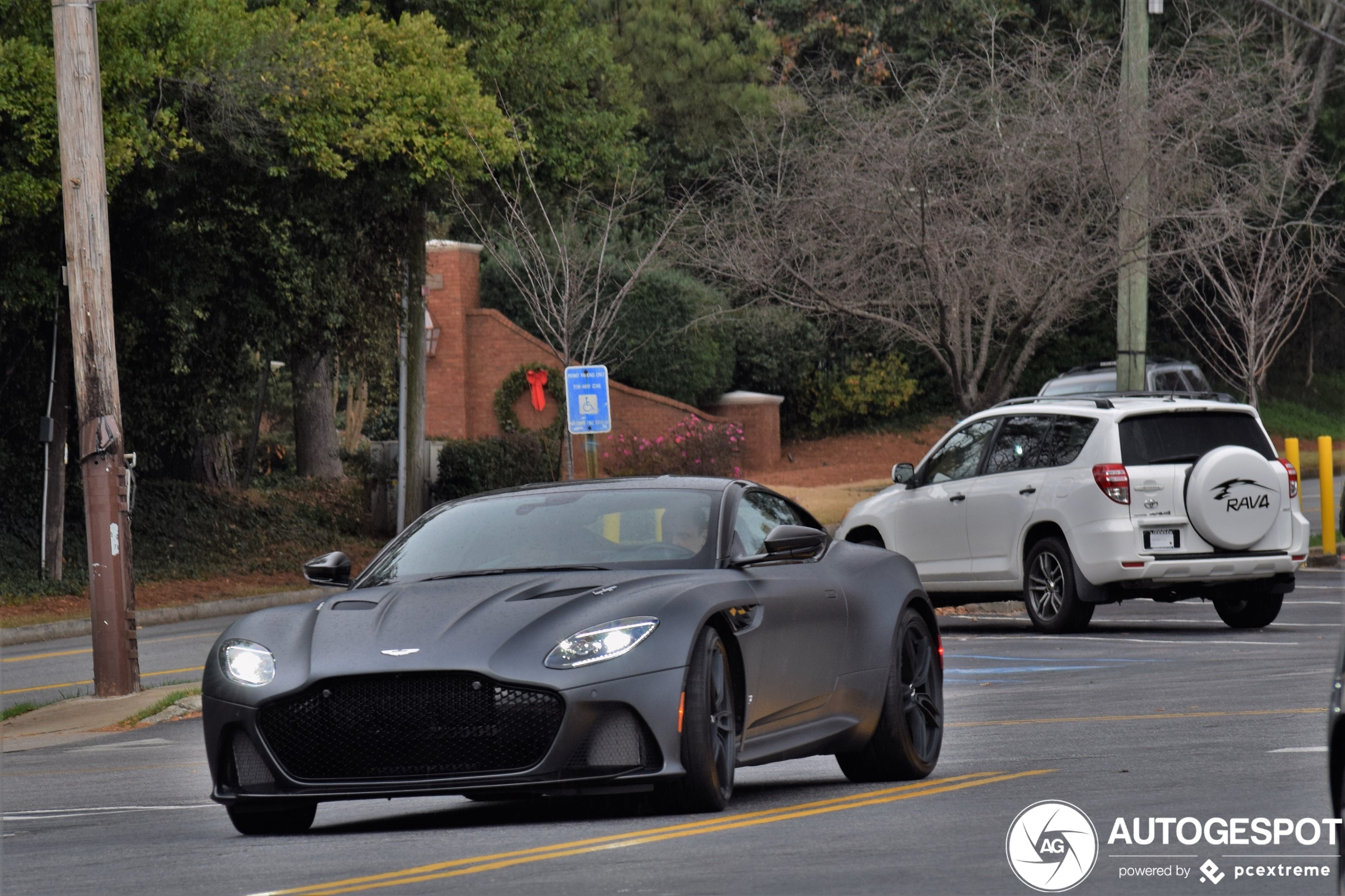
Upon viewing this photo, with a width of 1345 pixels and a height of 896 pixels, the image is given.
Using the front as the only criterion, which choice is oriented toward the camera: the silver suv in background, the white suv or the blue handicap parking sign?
the blue handicap parking sign

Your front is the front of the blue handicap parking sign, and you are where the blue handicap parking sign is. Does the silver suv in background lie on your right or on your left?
on your left

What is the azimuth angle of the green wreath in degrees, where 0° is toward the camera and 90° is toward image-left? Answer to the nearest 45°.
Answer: approximately 0°

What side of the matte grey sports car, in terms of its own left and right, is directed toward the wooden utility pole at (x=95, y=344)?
right

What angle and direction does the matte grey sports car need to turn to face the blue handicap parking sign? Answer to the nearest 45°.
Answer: approximately 135° to its right

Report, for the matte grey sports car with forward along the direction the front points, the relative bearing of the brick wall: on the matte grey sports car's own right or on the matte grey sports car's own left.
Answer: on the matte grey sports car's own right

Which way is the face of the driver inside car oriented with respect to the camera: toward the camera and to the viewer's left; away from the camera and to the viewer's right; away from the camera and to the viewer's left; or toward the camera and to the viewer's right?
toward the camera and to the viewer's left

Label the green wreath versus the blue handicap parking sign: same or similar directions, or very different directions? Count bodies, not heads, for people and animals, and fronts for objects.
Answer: same or similar directions

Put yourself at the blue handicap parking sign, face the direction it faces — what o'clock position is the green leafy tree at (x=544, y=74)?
The green leafy tree is roughly at 6 o'clock from the blue handicap parking sign.

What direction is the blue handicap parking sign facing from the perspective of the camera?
toward the camera

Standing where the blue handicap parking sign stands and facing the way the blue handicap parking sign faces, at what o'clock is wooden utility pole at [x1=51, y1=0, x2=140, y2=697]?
The wooden utility pole is roughly at 1 o'clock from the blue handicap parking sign.
